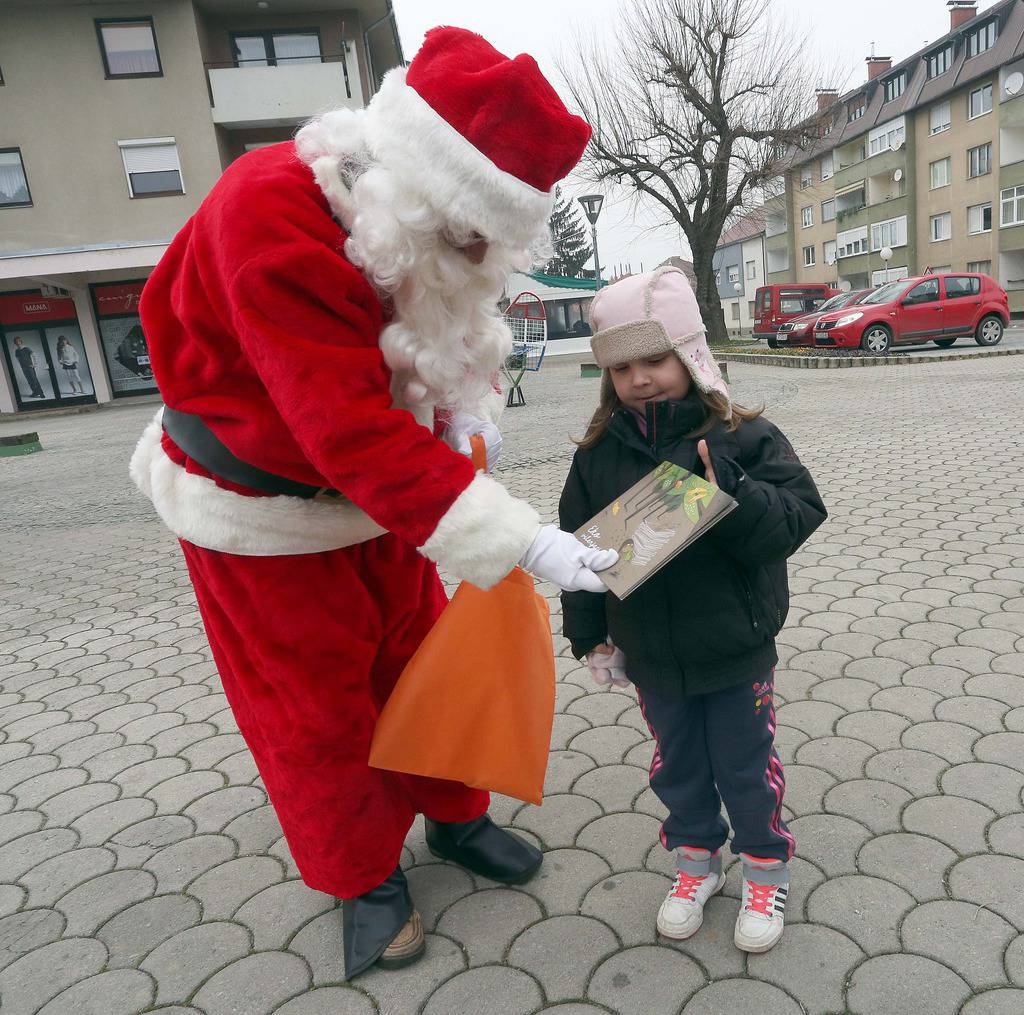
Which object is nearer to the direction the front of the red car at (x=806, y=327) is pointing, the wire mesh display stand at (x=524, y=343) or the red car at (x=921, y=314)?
the wire mesh display stand

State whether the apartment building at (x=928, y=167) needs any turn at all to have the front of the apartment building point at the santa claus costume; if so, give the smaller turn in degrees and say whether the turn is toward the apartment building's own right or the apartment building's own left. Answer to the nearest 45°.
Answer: approximately 45° to the apartment building's own left

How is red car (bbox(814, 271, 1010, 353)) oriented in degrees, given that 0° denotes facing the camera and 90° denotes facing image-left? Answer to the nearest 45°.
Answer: approximately 45°

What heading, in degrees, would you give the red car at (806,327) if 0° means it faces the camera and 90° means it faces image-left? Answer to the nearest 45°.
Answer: approximately 45°

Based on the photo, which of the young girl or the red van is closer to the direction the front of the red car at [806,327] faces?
the young girl

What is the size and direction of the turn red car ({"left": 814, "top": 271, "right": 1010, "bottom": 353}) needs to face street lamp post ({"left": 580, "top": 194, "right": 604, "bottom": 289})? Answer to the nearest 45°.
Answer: approximately 45° to its right

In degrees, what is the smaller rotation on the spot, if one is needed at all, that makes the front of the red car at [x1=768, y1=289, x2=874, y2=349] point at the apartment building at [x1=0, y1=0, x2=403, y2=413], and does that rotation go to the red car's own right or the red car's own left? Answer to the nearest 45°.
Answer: approximately 45° to the red car's own right

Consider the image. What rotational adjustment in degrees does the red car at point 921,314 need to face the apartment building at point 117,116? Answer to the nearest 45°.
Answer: approximately 45° to its right

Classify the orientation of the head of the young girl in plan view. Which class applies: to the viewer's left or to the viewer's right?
to the viewer's left
